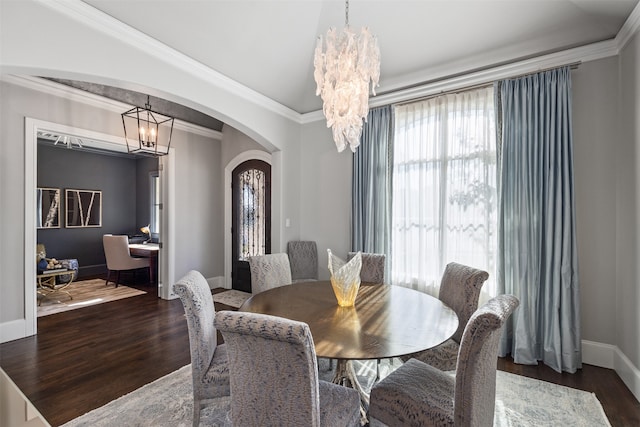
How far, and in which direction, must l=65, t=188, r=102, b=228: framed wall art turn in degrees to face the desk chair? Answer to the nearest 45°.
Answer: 0° — it already faces it

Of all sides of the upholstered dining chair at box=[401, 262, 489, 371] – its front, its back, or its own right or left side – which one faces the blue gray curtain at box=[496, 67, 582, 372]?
back

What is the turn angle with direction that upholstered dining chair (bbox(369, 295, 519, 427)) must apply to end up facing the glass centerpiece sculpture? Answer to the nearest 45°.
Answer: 0° — it already faces it

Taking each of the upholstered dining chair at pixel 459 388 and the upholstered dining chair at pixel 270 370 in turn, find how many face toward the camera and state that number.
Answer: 0

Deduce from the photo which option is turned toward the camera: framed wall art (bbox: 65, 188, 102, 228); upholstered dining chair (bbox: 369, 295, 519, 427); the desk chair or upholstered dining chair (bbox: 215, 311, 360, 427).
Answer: the framed wall art

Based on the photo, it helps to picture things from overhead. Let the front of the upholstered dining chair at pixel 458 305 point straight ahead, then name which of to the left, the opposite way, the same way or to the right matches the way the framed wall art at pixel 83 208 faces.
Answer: to the left

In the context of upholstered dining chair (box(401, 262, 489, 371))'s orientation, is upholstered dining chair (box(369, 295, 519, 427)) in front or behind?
in front

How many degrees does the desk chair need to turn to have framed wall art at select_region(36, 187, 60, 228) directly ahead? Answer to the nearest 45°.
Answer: approximately 90° to its left

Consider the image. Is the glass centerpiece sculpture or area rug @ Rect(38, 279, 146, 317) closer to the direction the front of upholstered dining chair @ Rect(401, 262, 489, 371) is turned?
the glass centerpiece sculpture

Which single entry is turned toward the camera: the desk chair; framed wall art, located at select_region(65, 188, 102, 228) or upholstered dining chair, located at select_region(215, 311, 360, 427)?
the framed wall art

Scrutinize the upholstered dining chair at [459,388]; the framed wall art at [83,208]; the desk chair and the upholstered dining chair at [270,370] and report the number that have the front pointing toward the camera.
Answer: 1

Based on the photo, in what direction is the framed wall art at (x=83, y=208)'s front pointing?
toward the camera

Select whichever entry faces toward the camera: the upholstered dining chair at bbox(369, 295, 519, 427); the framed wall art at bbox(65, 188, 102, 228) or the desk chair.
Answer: the framed wall art

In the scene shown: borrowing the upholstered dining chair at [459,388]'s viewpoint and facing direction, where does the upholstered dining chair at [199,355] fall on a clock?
the upholstered dining chair at [199,355] is roughly at 10 o'clock from the upholstered dining chair at [459,388].

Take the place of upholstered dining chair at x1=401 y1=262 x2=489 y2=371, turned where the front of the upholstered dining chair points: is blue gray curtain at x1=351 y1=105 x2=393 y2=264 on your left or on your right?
on your right

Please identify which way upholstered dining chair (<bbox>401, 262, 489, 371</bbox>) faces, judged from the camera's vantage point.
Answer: facing the viewer and to the left of the viewer

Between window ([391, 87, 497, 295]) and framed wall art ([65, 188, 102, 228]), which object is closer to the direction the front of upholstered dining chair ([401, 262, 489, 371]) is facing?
the framed wall art

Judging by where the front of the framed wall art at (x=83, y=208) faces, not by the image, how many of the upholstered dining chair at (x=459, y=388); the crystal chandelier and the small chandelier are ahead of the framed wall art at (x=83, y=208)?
3

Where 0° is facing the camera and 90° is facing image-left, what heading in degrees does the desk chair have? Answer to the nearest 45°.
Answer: approximately 225°

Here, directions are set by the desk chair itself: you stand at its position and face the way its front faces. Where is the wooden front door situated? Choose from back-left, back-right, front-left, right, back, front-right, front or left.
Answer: right
